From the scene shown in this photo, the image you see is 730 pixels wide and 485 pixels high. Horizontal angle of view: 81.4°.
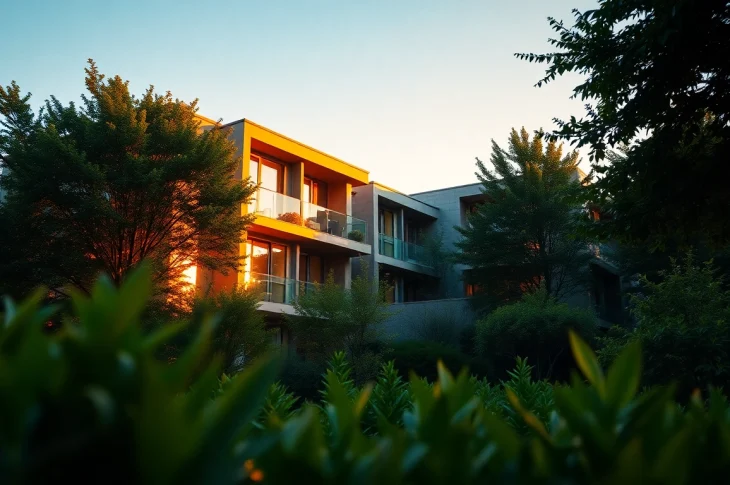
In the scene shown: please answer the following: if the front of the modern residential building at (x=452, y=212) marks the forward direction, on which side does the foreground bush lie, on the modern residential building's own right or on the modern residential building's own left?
on the modern residential building's own right

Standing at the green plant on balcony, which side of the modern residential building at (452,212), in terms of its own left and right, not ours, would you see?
right

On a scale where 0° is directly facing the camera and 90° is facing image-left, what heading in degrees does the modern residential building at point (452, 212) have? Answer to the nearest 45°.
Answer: approximately 315°

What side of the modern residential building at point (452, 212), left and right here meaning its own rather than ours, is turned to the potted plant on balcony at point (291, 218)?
right
